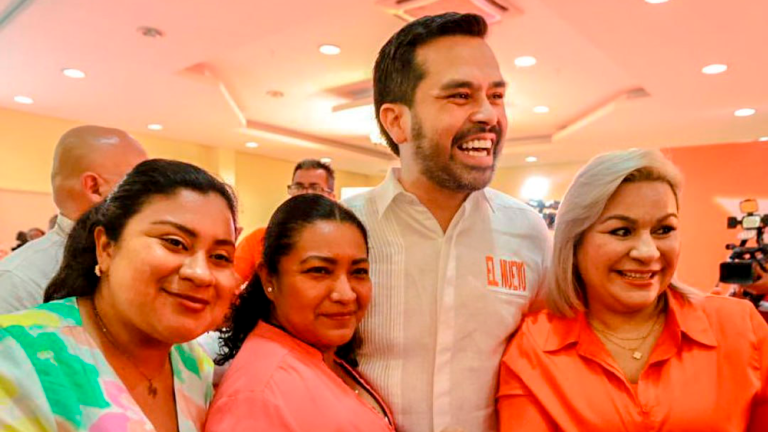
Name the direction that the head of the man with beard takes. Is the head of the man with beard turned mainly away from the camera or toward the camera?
toward the camera

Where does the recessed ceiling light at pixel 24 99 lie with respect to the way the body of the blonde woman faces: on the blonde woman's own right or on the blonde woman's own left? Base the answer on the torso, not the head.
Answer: on the blonde woman's own right

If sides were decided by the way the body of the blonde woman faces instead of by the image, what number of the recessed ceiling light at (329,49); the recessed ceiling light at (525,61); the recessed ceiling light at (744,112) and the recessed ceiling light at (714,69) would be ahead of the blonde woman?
0

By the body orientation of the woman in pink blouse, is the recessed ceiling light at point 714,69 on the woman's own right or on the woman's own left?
on the woman's own left

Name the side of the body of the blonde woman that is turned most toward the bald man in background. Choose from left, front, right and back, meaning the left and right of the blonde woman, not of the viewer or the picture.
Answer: right

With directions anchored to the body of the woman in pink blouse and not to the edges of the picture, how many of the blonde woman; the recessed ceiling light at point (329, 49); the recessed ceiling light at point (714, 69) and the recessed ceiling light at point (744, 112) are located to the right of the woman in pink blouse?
0

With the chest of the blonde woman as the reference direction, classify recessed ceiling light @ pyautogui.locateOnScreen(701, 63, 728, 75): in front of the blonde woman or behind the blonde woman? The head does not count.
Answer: behind

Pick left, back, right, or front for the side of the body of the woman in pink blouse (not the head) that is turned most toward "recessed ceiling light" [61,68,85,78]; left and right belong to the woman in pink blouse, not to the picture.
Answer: back

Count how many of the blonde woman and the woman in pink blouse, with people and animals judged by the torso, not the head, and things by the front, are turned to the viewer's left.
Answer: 0

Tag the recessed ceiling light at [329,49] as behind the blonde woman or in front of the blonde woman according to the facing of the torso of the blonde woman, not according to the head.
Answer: behind

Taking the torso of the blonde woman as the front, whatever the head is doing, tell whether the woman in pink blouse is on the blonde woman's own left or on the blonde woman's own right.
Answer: on the blonde woman's own right

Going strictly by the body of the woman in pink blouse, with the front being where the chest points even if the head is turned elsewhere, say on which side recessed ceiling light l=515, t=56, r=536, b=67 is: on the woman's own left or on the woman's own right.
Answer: on the woman's own left

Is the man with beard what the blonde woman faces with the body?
no

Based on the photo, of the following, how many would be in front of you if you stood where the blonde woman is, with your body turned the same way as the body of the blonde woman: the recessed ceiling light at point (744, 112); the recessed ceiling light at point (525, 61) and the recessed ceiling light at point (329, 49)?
0

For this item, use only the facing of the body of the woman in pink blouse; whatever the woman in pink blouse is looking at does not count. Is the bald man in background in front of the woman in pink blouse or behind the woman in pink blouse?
behind

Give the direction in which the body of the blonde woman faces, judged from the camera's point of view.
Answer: toward the camera

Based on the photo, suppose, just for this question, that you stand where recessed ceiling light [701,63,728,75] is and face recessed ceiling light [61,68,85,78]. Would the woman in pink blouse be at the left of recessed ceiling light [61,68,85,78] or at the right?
left

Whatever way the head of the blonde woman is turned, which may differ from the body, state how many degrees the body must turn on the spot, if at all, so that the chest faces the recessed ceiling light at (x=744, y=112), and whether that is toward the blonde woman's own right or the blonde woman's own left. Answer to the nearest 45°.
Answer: approximately 180°

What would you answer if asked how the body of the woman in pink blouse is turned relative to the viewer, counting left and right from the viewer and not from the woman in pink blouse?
facing the viewer and to the right of the viewer

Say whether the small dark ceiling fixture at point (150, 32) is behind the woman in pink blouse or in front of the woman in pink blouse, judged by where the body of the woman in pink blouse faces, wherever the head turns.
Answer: behind
